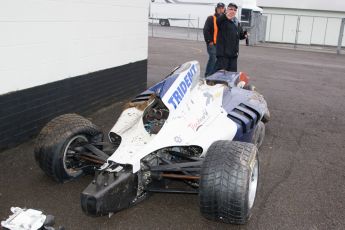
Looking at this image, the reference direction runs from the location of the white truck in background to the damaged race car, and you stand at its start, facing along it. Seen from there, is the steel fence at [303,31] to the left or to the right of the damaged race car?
left

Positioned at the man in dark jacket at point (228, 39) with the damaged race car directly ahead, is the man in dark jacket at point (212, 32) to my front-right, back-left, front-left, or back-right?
back-right

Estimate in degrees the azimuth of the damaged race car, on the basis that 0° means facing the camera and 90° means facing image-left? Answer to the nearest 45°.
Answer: approximately 225°

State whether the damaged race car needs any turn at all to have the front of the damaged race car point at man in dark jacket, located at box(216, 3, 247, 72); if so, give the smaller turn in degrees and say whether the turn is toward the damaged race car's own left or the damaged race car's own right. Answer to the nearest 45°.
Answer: approximately 45° to the damaged race car's own left
